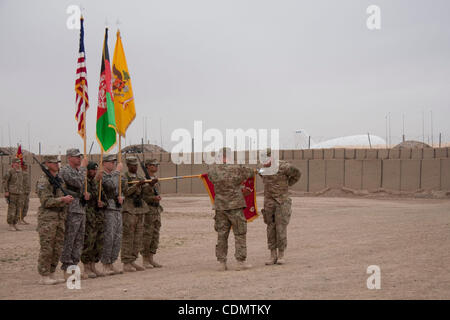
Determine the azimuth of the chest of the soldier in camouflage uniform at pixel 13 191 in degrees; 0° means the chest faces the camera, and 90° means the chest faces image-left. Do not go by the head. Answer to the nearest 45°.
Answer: approximately 315°

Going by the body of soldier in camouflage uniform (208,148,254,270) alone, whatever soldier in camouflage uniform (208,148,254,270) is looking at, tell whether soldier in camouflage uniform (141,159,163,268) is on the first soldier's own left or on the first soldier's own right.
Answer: on the first soldier's own left

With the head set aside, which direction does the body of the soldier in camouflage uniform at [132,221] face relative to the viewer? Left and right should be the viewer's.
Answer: facing the viewer and to the right of the viewer

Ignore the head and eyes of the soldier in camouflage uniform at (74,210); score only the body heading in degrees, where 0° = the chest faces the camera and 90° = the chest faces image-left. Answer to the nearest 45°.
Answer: approximately 315°

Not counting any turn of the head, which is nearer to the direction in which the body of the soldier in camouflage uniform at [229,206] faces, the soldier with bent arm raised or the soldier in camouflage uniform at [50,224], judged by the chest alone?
the soldier with bent arm raised

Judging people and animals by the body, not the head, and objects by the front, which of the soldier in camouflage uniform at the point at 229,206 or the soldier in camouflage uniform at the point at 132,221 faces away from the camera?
the soldier in camouflage uniform at the point at 229,206

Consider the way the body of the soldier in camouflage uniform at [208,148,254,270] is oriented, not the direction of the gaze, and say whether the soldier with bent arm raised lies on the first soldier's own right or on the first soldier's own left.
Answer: on the first soldier's own right

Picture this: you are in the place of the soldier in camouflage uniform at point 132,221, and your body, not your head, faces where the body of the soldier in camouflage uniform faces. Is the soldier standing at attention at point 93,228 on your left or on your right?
on your right
